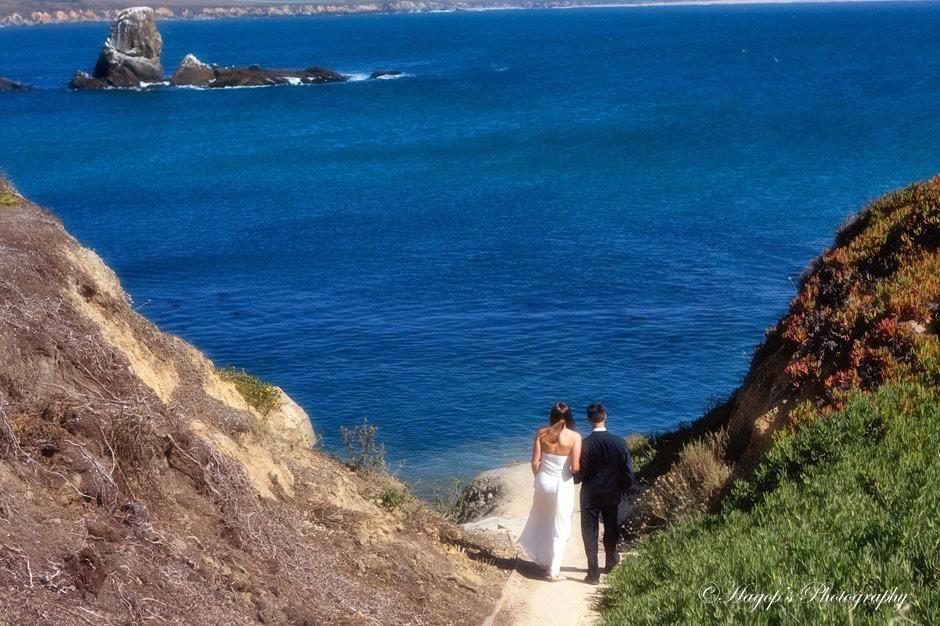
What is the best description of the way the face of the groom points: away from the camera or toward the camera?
away from the camera

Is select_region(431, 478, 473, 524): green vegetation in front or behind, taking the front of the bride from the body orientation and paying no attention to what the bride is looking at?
in front

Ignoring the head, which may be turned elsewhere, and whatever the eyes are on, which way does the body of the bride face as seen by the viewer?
away from the camera

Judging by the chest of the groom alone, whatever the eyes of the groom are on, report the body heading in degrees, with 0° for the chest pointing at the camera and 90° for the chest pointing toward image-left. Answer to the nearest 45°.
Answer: approximately 180°

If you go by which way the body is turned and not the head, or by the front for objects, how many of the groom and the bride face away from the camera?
2

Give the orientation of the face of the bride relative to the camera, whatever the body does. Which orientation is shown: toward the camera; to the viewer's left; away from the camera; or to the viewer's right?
away from the camera

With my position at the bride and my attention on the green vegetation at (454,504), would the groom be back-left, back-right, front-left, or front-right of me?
back-right
